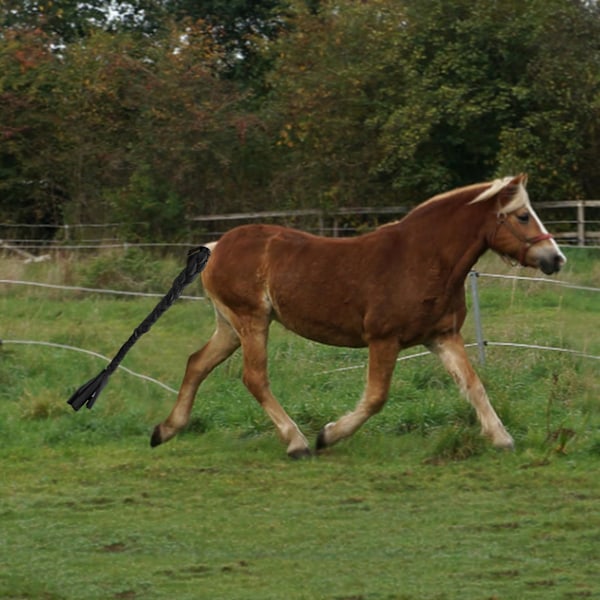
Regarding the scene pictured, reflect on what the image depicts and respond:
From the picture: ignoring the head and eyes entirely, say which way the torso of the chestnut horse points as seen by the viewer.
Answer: to the viewer's right

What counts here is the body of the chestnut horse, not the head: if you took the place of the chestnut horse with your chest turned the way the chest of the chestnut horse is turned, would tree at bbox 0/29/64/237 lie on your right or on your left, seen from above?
on your left

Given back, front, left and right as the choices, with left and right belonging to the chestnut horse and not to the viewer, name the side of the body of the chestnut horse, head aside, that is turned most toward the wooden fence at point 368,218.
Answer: left

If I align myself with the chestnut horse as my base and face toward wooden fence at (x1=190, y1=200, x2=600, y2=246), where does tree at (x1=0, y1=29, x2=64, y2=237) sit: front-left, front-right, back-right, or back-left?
front-left
